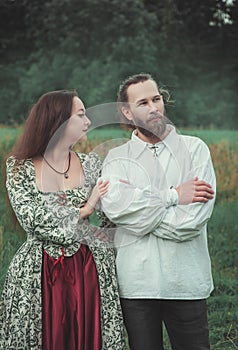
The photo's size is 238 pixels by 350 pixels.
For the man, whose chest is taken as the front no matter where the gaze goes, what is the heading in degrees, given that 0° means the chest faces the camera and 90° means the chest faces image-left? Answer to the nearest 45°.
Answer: approximately 0°

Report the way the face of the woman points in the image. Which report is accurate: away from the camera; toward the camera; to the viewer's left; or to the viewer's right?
to the viewer's right
